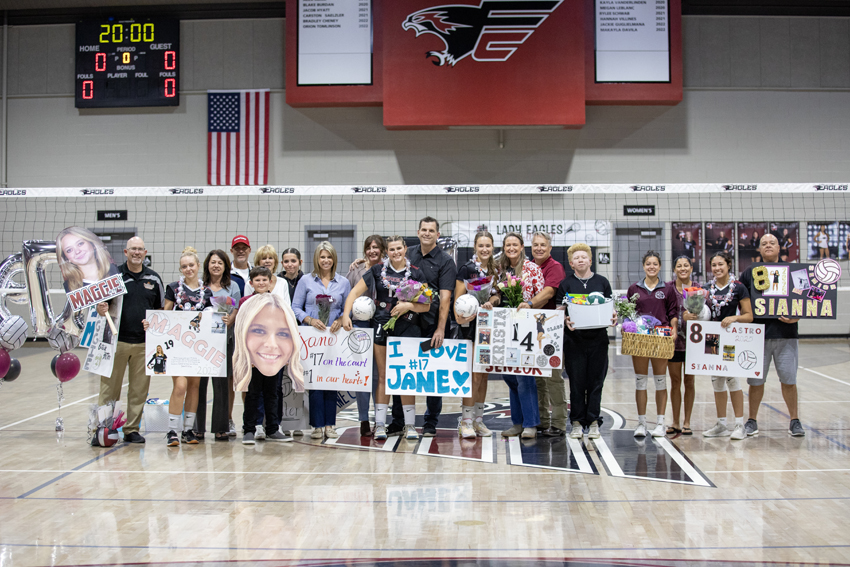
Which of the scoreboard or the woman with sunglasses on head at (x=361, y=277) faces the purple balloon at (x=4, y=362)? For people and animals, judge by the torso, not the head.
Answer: the scoreboard

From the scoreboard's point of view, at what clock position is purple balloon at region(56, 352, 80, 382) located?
The purple balloon is roughly at 12 o'clock from the scoreboard.

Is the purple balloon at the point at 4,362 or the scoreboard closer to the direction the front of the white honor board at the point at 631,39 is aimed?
the purple balloon

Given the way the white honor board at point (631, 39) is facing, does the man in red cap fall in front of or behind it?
in front

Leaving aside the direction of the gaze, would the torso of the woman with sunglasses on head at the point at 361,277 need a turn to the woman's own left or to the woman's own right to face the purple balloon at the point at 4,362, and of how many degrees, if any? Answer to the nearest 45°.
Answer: approximately 90° to the woman's own right

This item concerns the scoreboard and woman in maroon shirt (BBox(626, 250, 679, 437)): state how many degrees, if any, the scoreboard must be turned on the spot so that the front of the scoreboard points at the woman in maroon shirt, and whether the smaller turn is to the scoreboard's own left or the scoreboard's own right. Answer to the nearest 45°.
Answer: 0° — it already faces them

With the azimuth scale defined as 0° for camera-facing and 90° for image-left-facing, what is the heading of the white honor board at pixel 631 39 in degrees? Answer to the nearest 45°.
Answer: approximately 0°

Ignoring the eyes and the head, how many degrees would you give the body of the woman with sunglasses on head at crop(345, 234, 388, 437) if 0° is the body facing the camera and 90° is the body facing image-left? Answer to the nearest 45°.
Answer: approximately 0°

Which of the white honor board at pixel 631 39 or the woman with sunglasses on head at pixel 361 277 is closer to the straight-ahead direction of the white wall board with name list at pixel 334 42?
the woman with sunglasses on head

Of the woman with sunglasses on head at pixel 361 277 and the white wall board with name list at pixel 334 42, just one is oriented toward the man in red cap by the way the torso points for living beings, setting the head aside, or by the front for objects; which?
the white wall board with name list

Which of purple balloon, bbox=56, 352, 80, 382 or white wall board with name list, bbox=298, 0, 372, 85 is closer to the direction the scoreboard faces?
the purple balloon

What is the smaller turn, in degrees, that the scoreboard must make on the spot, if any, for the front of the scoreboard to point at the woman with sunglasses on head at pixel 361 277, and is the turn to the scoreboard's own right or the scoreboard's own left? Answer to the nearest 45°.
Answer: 0° — it already faces them
